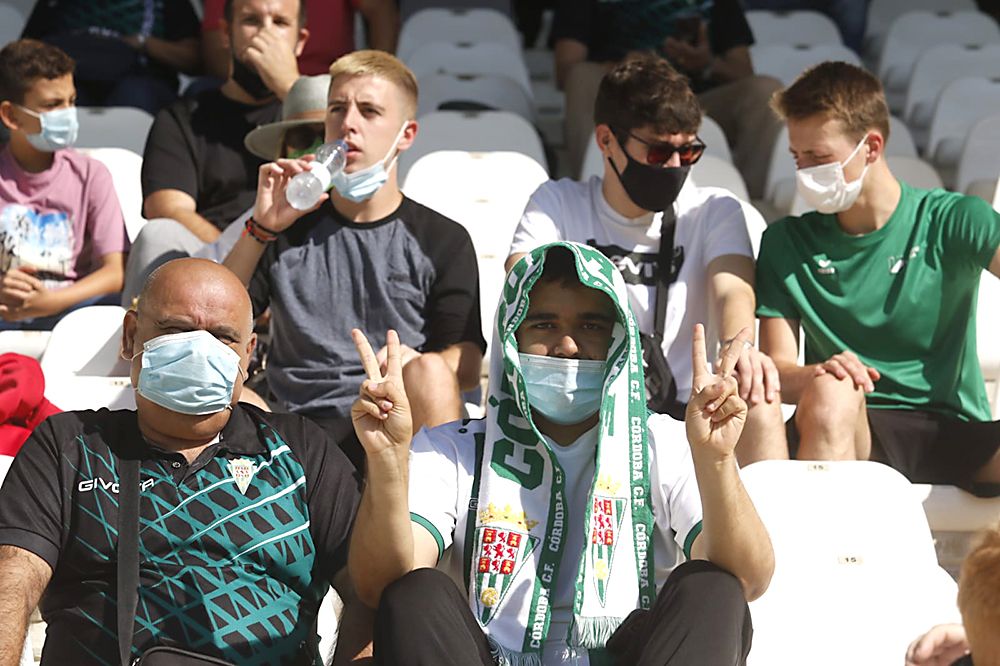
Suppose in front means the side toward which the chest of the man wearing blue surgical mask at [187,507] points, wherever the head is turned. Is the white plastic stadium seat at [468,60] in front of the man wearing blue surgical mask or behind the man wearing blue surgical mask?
behind

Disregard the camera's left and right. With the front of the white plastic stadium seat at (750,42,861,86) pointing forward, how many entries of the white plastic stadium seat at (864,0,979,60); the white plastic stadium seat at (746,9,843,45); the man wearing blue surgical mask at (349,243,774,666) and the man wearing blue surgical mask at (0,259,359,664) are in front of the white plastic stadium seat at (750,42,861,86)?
2

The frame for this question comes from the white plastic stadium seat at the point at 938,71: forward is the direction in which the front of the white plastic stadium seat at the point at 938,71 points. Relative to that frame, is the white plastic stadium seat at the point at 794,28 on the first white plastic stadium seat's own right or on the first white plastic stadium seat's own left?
on the first white plastic stadium seat's own right

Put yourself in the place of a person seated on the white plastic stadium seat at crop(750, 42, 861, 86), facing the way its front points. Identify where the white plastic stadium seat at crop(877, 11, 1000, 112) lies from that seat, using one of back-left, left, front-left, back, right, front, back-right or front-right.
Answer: back-left

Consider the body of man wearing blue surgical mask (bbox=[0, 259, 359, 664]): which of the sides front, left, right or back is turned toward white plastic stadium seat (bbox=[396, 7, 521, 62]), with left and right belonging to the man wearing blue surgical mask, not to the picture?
back

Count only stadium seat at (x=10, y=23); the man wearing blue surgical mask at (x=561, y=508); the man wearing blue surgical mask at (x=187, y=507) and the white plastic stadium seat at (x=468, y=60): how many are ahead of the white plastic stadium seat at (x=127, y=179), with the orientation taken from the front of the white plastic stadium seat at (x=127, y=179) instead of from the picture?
2

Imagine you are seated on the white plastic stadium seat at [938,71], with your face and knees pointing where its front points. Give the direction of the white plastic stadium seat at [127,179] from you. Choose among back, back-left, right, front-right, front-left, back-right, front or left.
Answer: front-right

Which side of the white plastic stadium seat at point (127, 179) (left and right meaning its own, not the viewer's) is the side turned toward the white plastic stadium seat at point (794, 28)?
left

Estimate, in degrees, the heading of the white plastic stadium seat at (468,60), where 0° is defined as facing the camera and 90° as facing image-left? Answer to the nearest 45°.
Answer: approximately 0°

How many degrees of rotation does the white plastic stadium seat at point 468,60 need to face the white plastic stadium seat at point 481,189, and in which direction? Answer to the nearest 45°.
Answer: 0° — it already faces it

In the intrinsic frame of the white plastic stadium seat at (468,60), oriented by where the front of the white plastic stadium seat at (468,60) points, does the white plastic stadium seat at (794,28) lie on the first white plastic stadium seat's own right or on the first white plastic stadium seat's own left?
on the first white plastic stadium seat's own left

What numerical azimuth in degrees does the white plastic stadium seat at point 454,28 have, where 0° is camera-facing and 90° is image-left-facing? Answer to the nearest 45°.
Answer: approximately 0°
